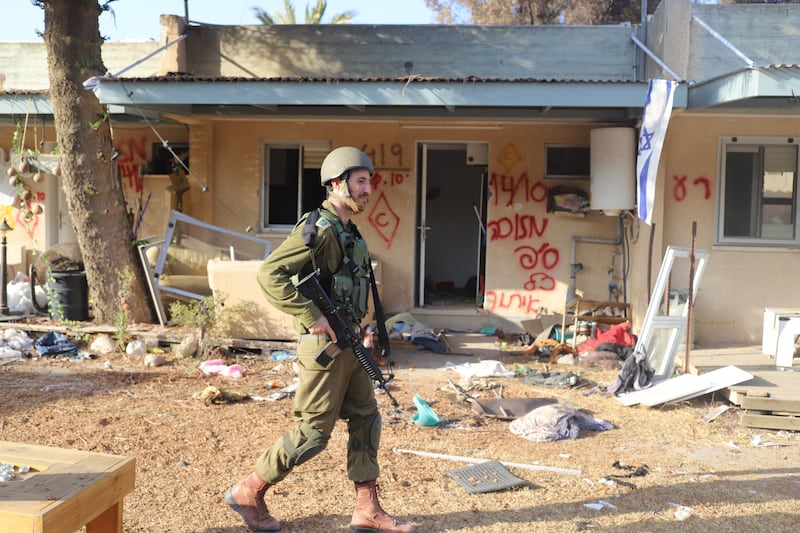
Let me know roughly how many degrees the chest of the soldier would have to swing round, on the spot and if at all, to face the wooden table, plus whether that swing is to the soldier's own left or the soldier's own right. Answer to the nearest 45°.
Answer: approximately 135° to the soldier's own right

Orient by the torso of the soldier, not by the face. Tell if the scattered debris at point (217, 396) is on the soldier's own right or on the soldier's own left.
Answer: on the soldier's own left

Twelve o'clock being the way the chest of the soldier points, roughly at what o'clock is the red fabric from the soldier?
The red fabric is roughly at 10 o'clock from the soldier.

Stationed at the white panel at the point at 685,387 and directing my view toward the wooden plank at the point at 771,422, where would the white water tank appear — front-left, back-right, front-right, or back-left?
back-left

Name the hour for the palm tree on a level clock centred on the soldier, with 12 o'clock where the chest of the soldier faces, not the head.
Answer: The palm tree is roughly at 9 o'clock from the soldier.

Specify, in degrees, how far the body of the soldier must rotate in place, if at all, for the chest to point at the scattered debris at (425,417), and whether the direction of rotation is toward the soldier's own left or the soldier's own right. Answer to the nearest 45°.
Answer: approximately 90° to the soldier's own left

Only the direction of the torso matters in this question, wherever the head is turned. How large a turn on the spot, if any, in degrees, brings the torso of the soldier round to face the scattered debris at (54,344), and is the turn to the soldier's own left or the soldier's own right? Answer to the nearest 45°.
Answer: approximately 135° to the soldier's own left

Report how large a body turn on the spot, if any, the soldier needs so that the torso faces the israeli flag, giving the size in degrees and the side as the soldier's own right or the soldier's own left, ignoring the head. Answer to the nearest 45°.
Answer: approximately 45° to the soldier's own left

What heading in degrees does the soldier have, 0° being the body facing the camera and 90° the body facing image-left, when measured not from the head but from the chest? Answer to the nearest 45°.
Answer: approximately 270°

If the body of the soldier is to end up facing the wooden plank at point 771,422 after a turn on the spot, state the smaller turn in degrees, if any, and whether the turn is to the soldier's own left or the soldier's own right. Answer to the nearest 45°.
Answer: approximately 45° to the soldier's own left

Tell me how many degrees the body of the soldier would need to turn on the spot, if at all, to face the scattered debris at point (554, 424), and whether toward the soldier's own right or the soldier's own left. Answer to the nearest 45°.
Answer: approximately 45° to the soldier's own left
